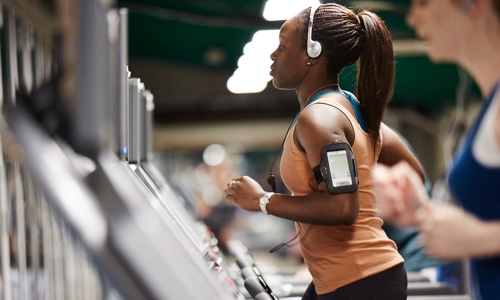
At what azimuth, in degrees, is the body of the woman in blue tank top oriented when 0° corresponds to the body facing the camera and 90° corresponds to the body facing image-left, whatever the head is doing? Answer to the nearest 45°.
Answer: approximately 90°
